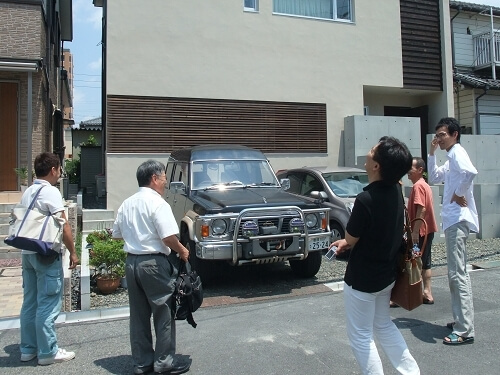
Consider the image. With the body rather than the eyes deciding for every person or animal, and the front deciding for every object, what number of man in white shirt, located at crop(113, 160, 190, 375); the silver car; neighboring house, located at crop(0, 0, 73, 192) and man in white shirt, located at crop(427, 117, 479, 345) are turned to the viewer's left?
1

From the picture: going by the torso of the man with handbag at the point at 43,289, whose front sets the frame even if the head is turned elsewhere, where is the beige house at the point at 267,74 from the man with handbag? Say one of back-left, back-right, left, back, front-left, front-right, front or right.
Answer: front

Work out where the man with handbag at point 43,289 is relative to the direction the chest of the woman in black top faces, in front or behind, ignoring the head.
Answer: in front

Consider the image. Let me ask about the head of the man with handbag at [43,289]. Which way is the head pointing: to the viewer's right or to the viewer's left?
to the viewer's right

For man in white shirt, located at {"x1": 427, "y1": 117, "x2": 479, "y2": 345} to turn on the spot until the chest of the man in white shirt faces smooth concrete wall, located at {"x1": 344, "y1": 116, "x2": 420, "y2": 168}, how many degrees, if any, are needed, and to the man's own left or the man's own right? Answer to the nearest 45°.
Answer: approximately 90° to the man's own right

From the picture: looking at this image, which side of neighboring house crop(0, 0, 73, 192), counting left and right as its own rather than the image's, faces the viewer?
front

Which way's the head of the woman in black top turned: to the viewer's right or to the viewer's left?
to the viewer's left

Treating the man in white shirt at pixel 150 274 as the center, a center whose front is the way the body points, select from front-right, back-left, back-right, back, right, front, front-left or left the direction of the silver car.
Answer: front

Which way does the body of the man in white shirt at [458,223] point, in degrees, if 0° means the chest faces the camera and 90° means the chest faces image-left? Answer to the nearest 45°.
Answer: approximately 90°

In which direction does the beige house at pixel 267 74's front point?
toward the camera

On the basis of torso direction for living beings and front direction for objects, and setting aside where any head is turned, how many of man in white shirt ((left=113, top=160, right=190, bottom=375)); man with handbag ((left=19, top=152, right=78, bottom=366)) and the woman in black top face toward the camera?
0

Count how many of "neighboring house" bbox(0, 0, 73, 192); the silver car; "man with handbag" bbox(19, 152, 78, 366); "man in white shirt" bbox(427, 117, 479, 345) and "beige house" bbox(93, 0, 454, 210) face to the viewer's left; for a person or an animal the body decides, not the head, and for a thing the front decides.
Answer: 1

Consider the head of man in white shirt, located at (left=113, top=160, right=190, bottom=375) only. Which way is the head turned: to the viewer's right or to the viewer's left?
to the viewer's right
